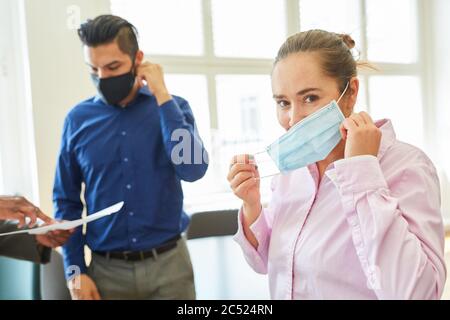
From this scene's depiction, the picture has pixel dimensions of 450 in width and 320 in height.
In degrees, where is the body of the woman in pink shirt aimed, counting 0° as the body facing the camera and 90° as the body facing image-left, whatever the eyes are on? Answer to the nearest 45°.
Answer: approximately 45°

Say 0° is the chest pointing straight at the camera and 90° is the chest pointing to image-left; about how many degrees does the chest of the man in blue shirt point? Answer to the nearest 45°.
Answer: approximately 0°
